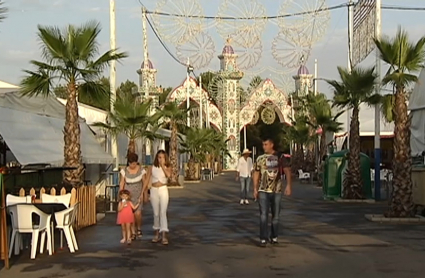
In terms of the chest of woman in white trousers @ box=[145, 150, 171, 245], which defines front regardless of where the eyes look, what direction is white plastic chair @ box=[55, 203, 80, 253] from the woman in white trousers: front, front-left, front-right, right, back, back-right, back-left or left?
front-right

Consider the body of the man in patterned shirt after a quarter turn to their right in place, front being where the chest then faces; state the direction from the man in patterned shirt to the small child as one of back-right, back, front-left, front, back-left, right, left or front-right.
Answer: front

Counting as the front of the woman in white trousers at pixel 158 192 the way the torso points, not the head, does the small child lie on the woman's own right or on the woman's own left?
on the woman's own right

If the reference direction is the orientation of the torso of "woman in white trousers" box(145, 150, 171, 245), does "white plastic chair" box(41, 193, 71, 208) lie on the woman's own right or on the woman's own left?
on the woman's own right

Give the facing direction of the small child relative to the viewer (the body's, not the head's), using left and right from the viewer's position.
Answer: facing the viewer

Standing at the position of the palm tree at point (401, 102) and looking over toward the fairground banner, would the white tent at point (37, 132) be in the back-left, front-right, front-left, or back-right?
front-left

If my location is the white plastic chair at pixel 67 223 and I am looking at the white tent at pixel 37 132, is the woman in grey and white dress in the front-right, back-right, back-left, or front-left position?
front-right

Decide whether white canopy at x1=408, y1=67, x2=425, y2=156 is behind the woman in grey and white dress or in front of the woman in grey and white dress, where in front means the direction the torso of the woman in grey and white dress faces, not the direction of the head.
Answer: behind

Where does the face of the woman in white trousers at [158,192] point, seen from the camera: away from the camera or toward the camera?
toward the camera

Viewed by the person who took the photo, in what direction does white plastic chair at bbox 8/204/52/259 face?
facing away from the viewer and to the right of the viewer

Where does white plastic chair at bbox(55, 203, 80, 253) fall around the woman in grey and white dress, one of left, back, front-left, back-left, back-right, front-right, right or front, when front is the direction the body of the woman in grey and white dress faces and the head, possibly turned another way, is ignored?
front-right

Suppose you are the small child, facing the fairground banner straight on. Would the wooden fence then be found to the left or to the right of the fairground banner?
left

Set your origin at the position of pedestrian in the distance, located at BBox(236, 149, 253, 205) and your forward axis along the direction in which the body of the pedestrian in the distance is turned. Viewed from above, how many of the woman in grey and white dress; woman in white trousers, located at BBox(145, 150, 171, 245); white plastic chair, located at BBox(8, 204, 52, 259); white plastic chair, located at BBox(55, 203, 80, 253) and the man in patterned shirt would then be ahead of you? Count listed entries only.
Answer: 5
